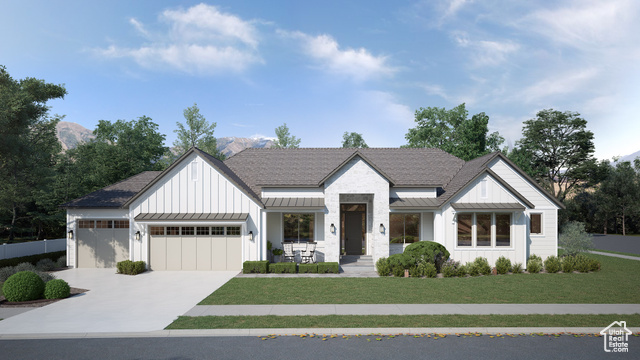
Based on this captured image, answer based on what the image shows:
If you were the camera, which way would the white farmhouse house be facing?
facing the viewer

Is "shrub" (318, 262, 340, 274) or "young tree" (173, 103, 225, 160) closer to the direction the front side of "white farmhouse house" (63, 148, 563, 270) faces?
the shrub

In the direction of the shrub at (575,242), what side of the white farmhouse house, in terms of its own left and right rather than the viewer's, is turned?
left

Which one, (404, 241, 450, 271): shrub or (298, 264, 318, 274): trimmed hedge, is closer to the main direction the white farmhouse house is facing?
the trimmed hedge

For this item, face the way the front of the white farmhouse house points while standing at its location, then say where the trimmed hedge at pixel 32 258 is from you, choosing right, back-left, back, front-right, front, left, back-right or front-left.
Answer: right
